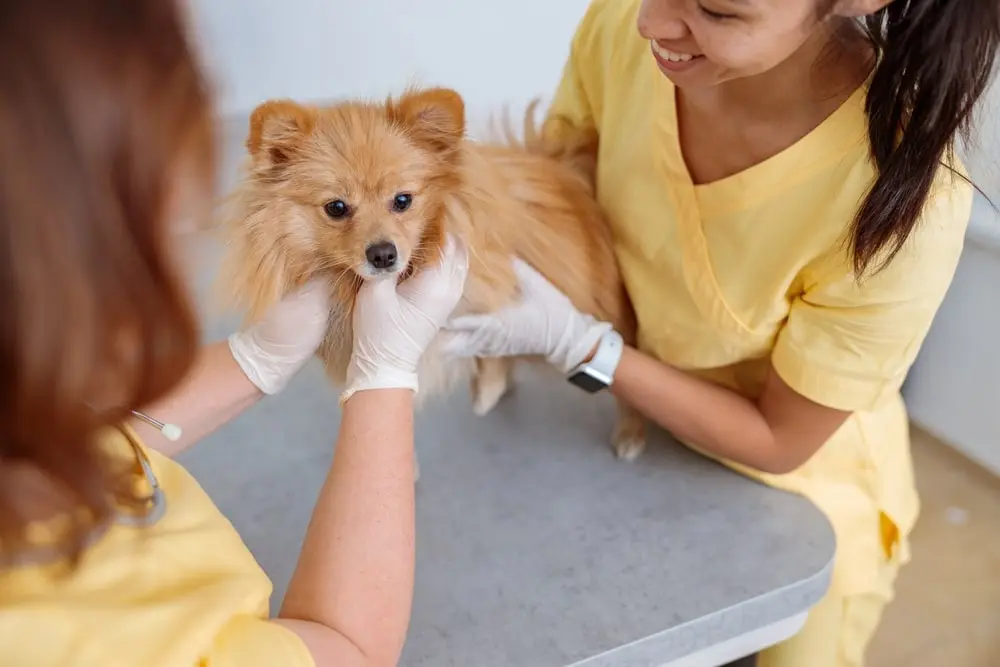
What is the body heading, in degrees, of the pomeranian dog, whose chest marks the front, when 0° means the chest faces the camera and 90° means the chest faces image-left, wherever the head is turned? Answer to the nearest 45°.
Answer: approximately 45°

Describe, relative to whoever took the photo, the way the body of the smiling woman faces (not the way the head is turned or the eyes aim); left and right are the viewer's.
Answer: facing the viewer and to the left of the viewer
